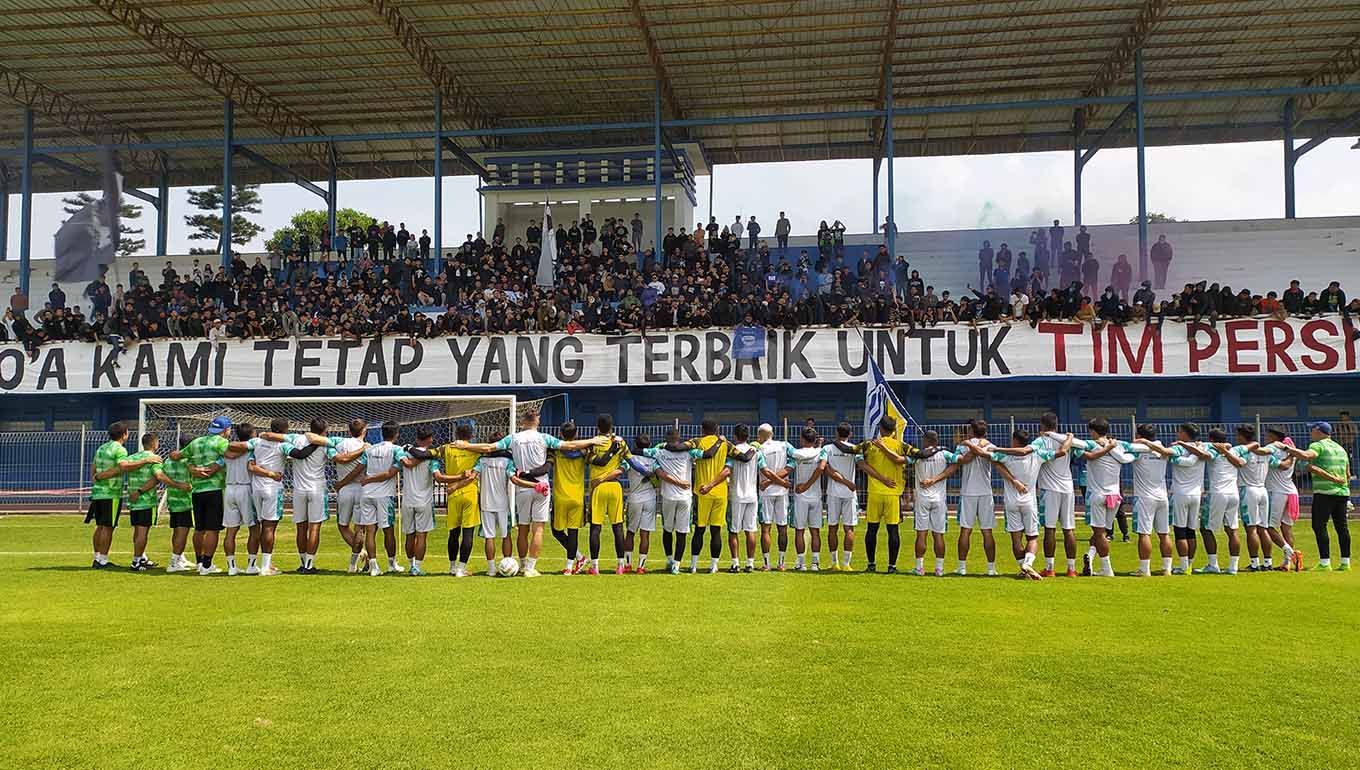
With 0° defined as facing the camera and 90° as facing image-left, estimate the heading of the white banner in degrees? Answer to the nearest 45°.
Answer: approximately 0°

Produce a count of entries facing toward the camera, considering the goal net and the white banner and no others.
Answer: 2

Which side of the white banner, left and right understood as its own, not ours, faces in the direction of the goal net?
right

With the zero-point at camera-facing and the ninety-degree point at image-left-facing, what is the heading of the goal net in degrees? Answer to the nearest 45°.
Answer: approximately 0°
